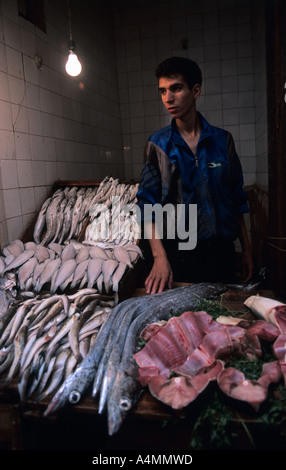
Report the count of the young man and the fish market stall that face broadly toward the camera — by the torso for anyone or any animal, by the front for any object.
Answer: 2

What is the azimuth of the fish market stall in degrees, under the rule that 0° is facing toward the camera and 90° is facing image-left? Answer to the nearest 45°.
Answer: approximately 0°

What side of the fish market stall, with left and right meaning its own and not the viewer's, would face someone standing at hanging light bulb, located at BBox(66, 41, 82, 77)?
back

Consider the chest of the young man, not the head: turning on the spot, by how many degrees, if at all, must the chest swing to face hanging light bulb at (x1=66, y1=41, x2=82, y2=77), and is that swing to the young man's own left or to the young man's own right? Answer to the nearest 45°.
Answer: approximately 135° to the young man's own right

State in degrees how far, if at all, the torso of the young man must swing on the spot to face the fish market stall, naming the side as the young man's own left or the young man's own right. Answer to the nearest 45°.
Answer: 0° — they already face it

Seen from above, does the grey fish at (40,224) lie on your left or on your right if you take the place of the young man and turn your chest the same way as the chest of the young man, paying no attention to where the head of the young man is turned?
on your right
